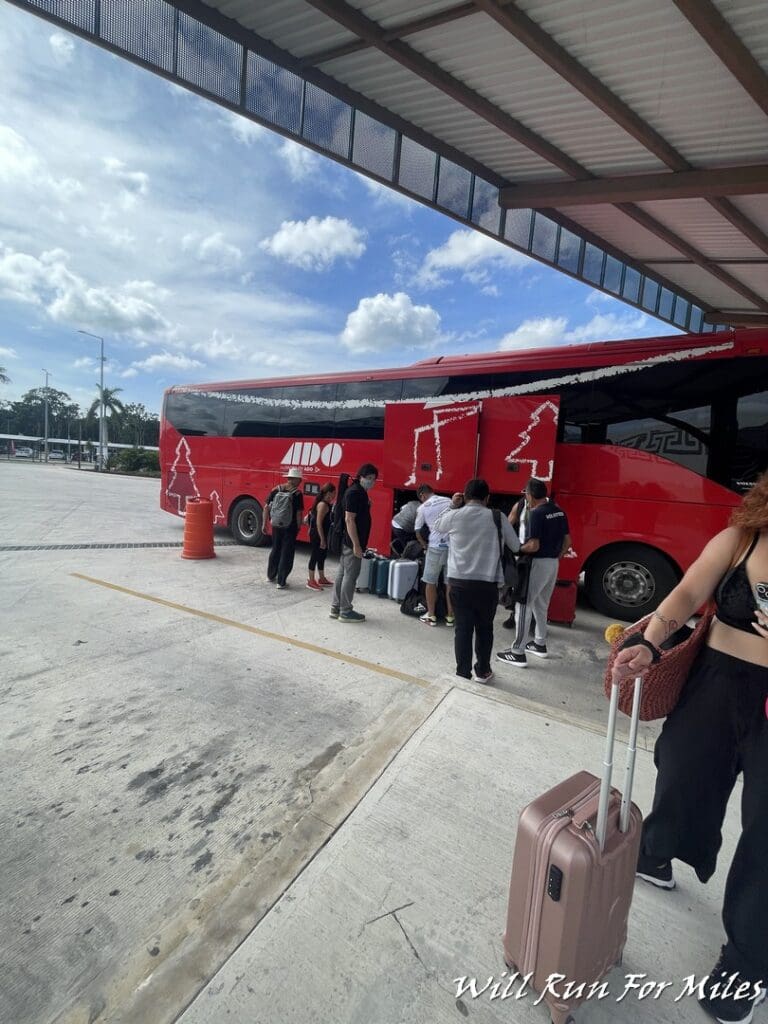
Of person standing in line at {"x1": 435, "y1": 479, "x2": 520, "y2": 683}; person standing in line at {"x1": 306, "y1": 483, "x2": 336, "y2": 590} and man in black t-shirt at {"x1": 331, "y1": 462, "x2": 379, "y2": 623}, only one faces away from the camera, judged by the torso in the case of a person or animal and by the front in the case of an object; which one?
person standing in line at {"x1": 435, "y1": 479, "x2": 520, "y2": 683}

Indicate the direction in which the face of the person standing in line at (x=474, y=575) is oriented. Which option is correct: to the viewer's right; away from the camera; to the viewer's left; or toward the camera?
away from the camera

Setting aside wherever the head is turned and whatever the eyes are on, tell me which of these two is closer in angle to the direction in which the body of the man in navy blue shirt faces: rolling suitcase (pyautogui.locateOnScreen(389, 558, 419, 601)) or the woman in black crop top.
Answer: the rolling suitcase

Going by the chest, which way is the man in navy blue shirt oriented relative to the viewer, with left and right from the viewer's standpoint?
facing away from the viewer and to the left of the viewer

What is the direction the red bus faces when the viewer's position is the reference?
facing the viewer and to the right of the viewer

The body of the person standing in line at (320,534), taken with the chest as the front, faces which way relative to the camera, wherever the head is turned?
to the viewer's right

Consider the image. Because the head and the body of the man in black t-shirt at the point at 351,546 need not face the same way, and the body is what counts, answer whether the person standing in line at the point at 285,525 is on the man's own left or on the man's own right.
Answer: on the man's own left

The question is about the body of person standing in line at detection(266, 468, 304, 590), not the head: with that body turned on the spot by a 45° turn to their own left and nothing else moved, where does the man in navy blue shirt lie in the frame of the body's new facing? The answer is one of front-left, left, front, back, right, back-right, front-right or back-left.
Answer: back-right

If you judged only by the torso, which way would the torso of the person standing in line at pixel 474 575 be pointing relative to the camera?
away from the camera

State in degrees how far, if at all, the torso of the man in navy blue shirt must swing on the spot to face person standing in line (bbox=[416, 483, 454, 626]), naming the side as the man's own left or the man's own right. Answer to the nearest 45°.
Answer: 0° — they already face them

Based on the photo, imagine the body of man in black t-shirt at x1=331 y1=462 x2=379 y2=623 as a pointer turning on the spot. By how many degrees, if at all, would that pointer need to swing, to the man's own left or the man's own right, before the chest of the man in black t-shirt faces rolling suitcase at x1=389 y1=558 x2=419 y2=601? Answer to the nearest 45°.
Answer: approximately 45° to the man's own left

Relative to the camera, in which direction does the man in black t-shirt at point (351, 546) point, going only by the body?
to the viewer's right

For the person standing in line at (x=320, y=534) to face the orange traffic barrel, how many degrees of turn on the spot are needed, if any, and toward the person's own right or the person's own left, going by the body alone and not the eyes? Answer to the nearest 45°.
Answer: approximately 135° to the person's own left
